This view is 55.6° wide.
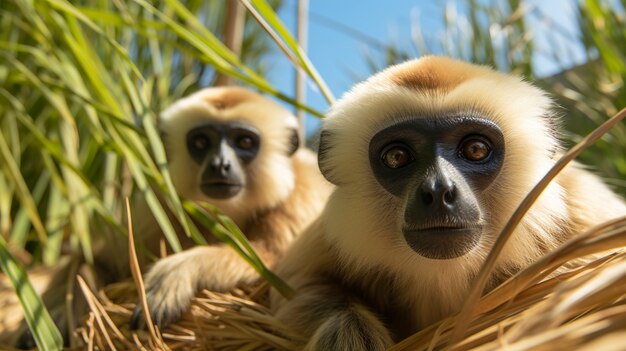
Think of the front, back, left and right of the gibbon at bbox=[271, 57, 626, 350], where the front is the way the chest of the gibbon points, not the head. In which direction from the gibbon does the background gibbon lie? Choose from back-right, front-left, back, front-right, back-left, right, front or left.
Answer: back-right

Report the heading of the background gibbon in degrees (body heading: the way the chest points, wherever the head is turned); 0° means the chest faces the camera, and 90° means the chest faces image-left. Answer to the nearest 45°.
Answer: approximately 45°

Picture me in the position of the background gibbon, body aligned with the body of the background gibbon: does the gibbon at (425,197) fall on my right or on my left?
on my left

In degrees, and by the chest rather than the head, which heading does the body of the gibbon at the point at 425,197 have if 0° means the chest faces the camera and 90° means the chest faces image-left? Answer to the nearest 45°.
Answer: approximately 0°
